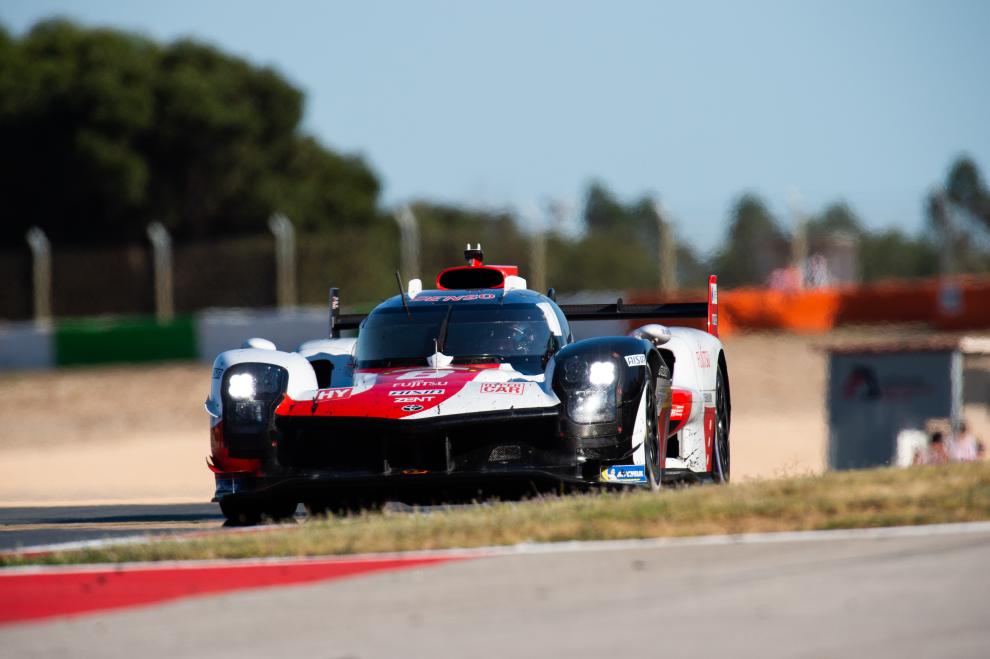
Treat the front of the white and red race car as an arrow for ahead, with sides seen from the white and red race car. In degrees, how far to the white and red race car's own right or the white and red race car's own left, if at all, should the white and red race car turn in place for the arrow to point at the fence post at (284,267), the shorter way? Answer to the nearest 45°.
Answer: approximately 180°

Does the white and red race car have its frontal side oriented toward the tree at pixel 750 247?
no

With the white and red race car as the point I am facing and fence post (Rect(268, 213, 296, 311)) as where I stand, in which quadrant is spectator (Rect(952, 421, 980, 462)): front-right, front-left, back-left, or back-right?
front-left

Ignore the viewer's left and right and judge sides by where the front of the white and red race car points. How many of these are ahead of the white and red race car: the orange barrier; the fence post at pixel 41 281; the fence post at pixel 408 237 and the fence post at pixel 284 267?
0

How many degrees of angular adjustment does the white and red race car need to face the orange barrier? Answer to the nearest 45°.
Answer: approximately 180°

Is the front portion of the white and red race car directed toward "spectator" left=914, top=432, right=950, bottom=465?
no

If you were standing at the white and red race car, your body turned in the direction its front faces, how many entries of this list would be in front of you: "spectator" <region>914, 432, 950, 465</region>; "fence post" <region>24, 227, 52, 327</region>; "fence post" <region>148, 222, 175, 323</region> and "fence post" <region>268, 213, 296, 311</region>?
0

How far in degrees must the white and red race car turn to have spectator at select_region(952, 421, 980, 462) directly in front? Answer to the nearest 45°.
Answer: approximately 135° to its left

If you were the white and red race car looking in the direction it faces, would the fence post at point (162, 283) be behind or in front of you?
behind

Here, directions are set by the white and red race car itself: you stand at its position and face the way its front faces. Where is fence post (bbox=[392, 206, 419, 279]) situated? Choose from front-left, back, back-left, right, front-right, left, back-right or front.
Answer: back

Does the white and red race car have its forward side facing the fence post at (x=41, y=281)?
no

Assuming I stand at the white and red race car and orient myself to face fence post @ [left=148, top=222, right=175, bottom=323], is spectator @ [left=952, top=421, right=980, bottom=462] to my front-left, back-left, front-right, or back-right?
front-right

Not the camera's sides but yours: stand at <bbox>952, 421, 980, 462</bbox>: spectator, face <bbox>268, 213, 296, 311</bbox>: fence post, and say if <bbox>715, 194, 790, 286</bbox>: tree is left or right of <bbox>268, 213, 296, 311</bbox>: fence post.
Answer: right

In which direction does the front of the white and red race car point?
toward the camera
